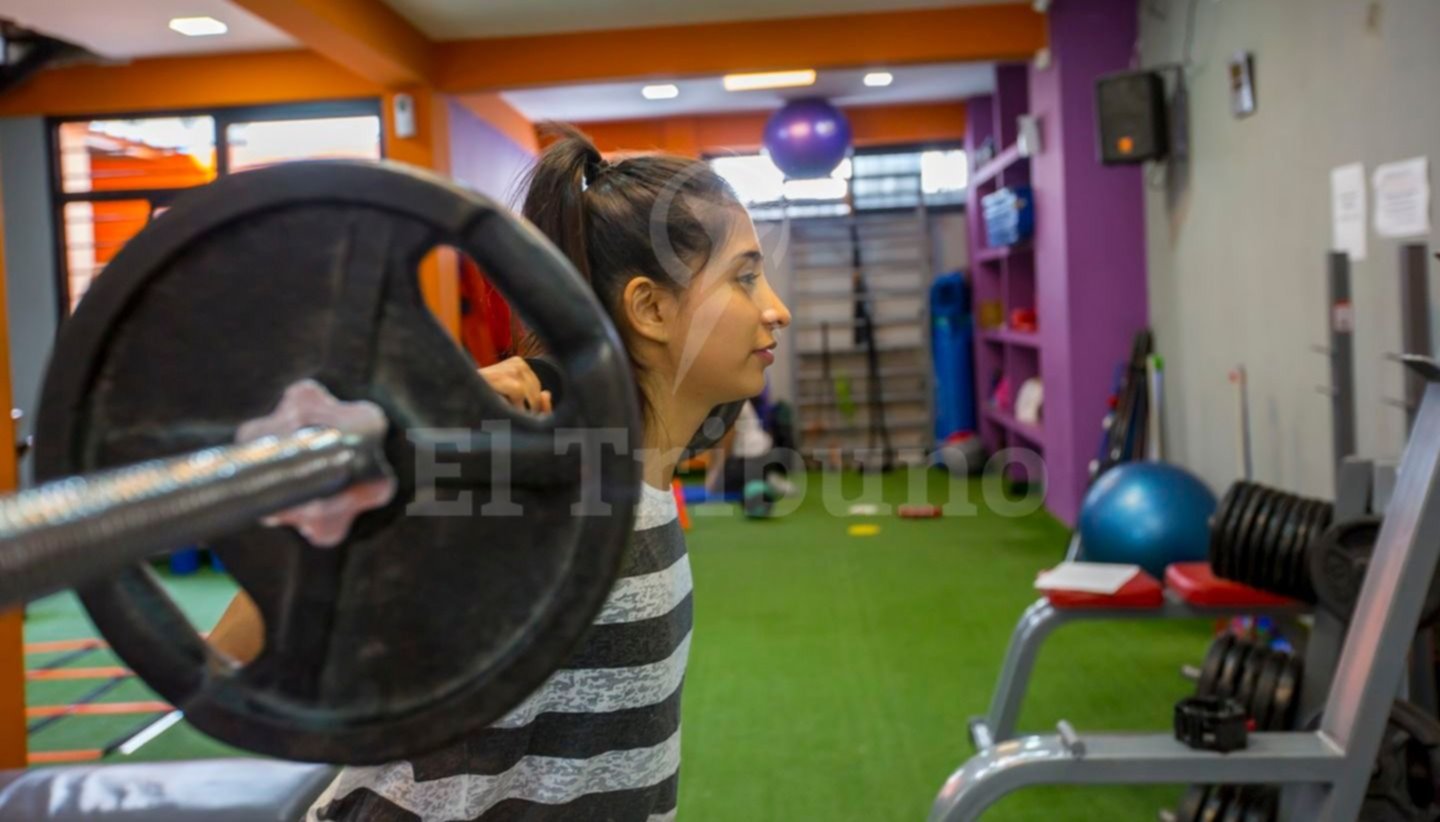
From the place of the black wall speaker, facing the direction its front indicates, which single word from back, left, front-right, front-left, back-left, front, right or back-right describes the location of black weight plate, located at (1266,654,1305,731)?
front-left

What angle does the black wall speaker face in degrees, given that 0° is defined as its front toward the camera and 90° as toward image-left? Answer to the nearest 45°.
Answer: approximately 45°

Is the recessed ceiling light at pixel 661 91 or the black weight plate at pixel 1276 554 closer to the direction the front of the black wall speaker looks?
the black weight plate

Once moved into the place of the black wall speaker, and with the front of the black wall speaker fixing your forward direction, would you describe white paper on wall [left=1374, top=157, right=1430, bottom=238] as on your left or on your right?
on your left

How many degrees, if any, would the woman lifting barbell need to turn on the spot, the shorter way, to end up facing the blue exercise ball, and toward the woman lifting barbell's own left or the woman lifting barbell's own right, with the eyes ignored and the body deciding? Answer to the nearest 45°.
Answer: approximately 45° to the woman lifting barbell's own left

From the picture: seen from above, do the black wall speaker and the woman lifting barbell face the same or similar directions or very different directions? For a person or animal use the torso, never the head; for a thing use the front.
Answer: very different directions

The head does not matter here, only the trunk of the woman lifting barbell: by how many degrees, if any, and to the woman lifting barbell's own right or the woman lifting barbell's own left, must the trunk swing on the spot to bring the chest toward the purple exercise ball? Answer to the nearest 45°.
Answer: approximately 90° to the woman lifting barbell's own left

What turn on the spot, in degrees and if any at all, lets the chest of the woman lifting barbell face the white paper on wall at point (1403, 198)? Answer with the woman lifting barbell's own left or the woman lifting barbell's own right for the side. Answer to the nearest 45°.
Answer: approximately 45° to the woman lifting barbell's own left

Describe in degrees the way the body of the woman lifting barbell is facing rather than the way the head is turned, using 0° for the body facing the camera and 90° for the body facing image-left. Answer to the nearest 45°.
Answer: approximately 270°

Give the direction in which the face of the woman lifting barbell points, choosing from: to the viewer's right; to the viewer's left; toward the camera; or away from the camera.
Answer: to the viewer's right

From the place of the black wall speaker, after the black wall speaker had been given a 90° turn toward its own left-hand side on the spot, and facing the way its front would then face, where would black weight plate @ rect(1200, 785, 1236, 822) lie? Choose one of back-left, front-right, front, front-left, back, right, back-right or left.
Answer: front-right

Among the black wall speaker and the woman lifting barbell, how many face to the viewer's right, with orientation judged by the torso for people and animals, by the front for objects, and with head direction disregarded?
1
